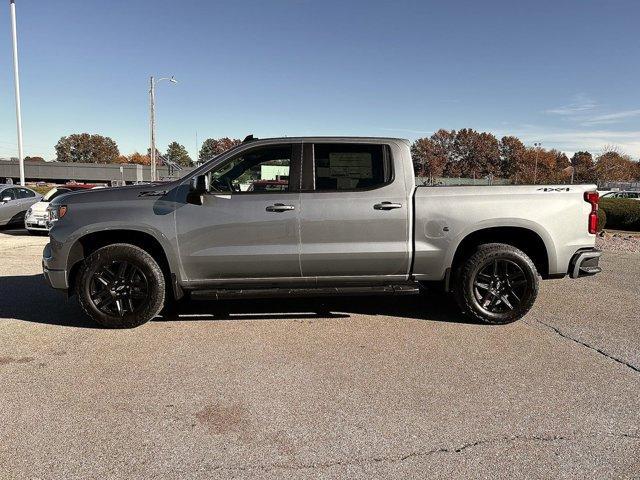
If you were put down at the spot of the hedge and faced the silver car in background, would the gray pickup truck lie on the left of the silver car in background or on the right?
left

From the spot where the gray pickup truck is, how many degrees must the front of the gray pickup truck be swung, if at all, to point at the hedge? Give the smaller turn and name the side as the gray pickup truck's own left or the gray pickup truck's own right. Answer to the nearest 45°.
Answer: approximately 135° to the gray pickup truck's own right

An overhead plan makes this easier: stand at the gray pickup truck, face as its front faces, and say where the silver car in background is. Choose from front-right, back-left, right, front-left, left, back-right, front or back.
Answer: front-right

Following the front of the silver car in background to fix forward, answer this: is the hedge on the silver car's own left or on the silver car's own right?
on the silver car's own left

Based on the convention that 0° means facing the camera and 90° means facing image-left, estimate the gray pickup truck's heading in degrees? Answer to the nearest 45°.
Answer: approximately 90°

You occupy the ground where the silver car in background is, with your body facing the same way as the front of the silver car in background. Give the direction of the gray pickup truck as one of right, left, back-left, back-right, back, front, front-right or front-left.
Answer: front-left

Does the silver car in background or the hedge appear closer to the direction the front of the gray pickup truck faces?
the silver car in background
